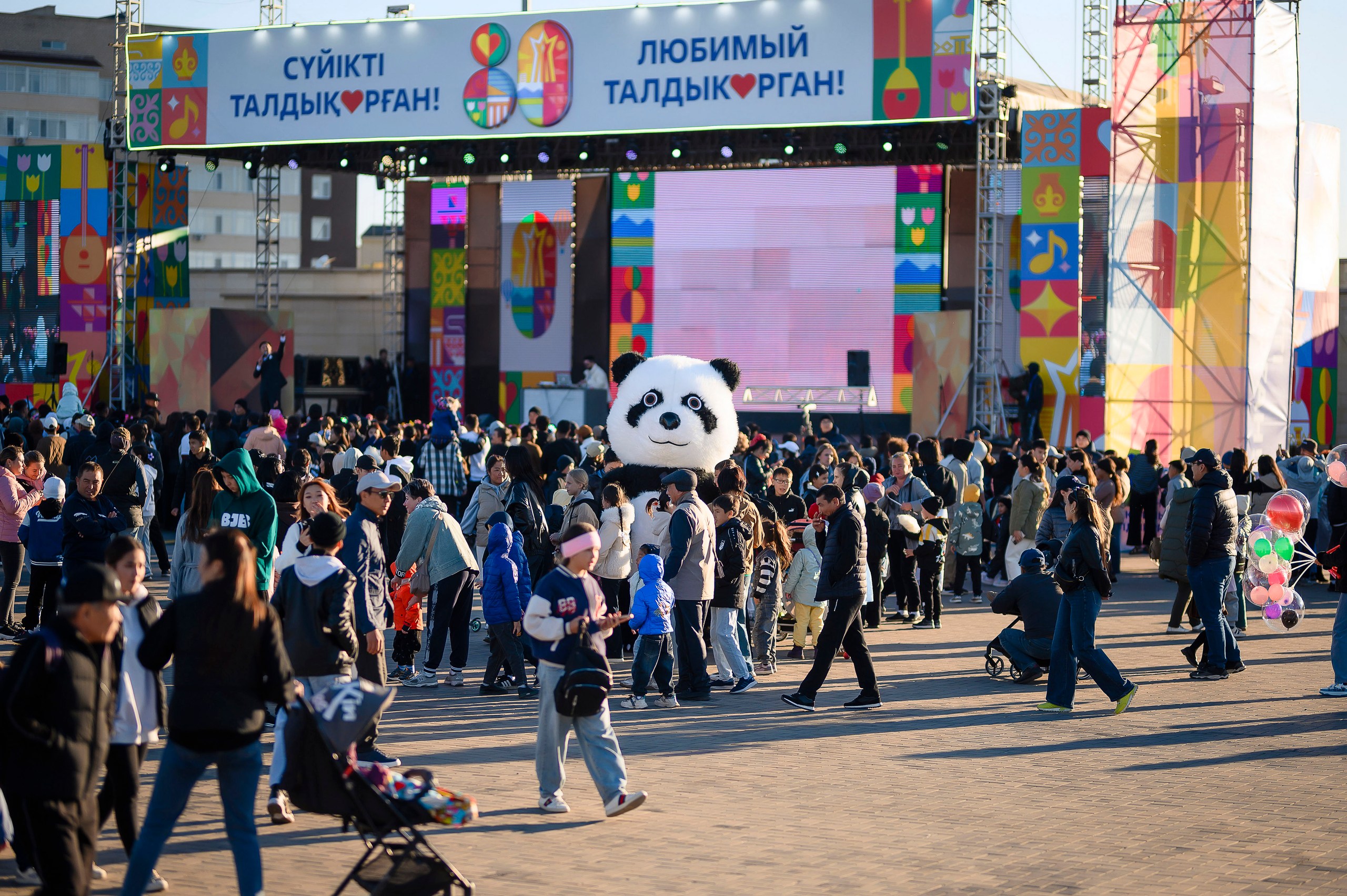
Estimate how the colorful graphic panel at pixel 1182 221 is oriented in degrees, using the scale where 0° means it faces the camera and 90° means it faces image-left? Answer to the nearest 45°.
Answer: approximately 0°

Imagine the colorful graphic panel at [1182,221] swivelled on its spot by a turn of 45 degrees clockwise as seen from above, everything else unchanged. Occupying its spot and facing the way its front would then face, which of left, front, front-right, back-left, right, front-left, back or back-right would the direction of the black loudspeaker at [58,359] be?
front-right

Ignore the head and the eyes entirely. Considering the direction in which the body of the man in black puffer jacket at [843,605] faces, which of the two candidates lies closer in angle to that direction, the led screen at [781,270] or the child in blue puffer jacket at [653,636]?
the child in blue puffer jacket

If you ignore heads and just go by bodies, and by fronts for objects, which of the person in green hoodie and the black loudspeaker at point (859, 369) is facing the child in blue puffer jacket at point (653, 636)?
the black loudspeaker

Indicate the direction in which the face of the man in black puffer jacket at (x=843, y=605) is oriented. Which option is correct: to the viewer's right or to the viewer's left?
to the viewer's left

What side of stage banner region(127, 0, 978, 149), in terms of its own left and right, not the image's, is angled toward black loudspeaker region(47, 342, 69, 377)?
right

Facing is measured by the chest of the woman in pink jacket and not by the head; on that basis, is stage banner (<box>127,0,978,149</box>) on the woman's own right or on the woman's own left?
on the woman's own left

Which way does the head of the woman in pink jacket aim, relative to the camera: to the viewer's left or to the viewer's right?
to the viewer's right

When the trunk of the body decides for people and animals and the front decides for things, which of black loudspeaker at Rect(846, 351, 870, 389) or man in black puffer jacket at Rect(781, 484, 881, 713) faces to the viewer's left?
the man in black puffer jacket

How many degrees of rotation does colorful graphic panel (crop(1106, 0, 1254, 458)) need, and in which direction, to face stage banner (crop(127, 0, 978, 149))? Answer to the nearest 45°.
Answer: approximately 90° to its right

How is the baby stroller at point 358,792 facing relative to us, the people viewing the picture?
facing to the right of the viewer
